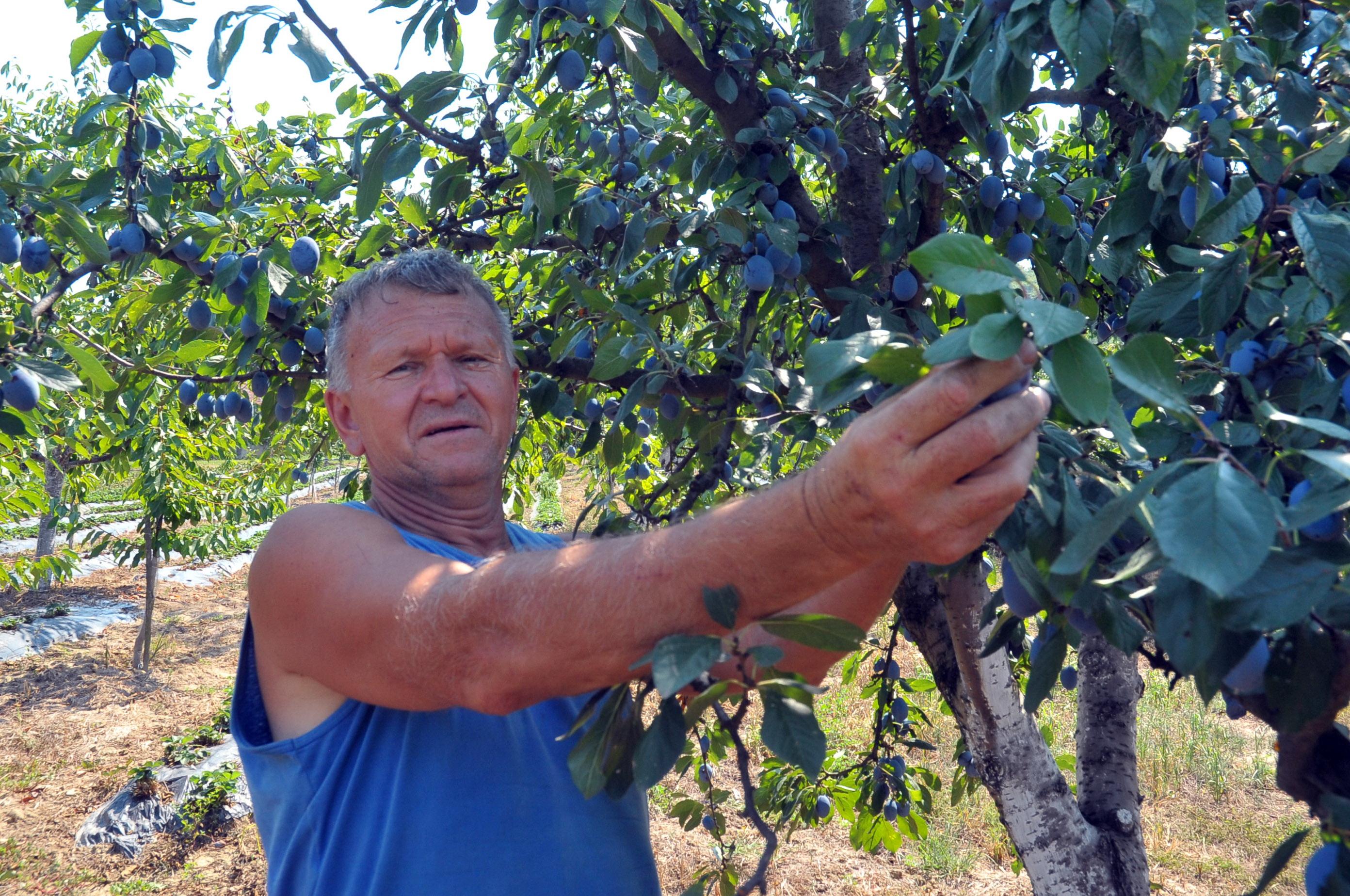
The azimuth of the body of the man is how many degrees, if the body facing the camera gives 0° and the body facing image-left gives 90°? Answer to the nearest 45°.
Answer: approximately 315°

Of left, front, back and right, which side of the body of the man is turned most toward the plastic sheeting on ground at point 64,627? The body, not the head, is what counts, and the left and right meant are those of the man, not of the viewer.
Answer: back

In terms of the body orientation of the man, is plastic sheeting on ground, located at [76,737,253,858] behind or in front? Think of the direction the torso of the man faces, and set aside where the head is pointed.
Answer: behind

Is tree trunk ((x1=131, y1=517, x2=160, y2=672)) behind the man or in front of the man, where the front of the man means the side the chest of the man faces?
behind

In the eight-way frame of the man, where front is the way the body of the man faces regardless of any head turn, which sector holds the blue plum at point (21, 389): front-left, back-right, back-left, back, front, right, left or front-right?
back
